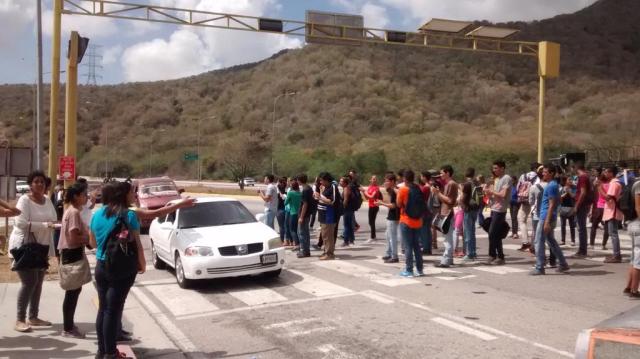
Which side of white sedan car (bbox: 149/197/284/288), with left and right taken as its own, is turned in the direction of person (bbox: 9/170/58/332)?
right

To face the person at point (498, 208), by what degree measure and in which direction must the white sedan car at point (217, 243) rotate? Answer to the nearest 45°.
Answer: approximately 45° to its left

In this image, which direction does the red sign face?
toward the camera

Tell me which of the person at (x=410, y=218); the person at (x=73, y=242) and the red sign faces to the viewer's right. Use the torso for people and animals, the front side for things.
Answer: the person at (x=73, y=242)

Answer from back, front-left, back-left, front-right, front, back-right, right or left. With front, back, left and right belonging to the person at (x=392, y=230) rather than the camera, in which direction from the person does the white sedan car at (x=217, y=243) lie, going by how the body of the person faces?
front-left

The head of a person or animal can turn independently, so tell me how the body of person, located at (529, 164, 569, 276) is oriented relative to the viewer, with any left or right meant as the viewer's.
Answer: facing to the left of the viewer
